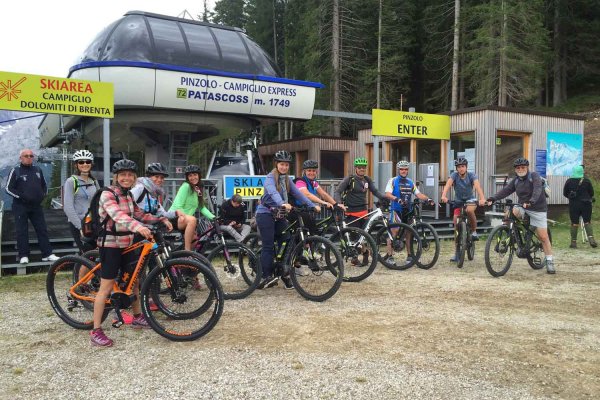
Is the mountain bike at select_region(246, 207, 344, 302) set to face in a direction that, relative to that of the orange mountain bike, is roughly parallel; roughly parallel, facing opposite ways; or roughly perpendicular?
roughly parallel

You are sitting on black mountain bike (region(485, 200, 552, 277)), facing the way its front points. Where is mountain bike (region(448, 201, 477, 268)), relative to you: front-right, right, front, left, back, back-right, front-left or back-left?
right

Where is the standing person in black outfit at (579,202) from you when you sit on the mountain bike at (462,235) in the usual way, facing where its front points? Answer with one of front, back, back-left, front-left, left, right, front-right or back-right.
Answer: back-left

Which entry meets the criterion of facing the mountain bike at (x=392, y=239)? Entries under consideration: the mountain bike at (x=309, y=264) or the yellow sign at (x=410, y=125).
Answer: the yellow sign

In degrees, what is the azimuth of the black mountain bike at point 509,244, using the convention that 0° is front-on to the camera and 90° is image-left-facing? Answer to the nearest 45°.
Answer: approximately 45°

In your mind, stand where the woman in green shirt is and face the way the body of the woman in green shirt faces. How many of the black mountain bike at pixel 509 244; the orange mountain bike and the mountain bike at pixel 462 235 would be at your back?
0

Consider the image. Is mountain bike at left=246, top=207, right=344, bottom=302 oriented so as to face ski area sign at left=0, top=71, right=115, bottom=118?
no

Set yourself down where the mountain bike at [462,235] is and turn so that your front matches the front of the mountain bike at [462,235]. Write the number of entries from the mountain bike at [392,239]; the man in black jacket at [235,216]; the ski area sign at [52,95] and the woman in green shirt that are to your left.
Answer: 0

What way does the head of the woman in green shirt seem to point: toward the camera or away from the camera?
toward the camera

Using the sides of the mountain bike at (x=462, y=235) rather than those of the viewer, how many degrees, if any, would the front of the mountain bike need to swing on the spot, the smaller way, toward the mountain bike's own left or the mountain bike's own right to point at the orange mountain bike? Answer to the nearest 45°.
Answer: approximately 45° to the mountain bike's own right

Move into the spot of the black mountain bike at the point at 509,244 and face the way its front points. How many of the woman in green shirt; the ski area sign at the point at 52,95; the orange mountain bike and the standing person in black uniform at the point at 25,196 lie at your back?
0

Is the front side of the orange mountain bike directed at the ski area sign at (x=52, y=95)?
no

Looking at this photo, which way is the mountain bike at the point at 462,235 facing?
toward the camera

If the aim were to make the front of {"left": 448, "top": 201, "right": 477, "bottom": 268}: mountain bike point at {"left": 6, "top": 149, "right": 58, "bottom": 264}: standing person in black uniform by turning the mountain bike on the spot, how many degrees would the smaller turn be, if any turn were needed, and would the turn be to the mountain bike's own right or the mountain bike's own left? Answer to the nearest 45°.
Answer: approximately 45° to the mountain bike's own right

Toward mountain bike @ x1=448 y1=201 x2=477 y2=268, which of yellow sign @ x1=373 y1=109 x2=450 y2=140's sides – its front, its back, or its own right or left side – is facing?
front

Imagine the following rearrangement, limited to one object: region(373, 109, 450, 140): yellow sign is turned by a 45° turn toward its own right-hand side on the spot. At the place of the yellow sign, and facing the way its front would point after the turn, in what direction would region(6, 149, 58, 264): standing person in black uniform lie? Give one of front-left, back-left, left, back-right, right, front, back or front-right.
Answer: front
